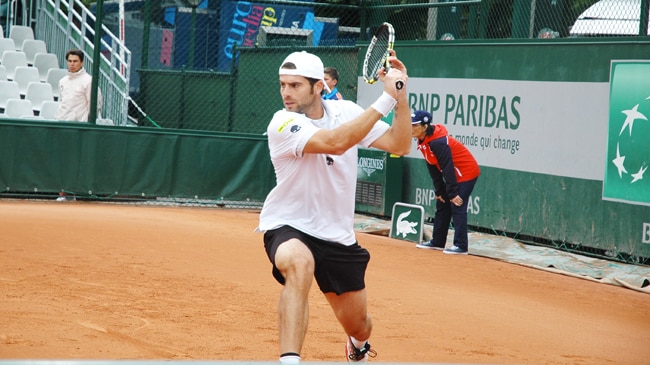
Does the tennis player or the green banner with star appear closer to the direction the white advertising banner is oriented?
the tennis player

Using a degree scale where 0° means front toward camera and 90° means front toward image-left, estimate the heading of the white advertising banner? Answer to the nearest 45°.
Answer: approximately 45°

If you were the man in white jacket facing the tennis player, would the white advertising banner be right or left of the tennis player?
left

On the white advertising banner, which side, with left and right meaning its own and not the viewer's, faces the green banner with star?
left

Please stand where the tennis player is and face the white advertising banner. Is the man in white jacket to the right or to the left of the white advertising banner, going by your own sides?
left

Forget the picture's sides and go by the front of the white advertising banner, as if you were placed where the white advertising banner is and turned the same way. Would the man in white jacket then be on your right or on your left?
on your right

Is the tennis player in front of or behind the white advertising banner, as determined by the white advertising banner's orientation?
in front
